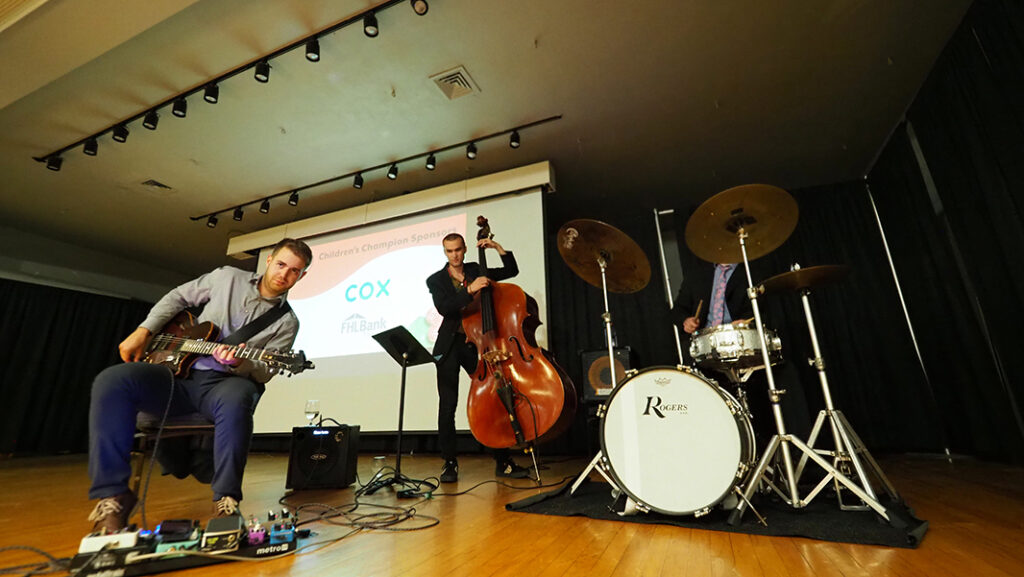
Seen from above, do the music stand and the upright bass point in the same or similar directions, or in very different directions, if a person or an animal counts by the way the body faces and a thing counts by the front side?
very different directions

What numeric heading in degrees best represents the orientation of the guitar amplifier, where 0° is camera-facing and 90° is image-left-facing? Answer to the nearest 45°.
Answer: approximately 0°

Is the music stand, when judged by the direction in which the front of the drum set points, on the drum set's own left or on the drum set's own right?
on the drum set's own right

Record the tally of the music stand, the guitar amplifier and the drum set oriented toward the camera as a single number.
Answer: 2

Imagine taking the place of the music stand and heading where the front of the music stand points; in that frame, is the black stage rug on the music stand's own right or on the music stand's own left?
on the music stand's own right

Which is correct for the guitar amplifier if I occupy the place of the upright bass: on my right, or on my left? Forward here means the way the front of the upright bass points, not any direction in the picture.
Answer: on my right

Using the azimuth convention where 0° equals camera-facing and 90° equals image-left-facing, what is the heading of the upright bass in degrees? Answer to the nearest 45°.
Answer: approximately 45°

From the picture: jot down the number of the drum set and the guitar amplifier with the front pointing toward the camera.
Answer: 2

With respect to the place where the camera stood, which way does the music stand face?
facing away from the viewer and to the right of the viewer
